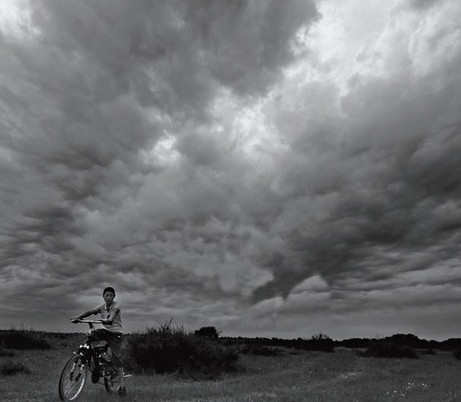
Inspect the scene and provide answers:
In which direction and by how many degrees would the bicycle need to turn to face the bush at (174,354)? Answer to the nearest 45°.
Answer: approximately 180°

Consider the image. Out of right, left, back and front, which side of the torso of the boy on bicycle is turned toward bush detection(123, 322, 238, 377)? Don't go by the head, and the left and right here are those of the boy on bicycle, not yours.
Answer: back

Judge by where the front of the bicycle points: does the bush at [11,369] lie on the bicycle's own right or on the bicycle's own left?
on the bicycle's own right

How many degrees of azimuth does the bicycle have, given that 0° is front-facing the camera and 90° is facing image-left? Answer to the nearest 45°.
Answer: approximately 45°

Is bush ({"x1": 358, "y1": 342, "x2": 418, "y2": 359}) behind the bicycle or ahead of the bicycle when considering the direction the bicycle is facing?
behind

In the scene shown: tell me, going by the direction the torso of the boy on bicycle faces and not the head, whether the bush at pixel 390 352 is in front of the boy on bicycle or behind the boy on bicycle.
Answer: behind

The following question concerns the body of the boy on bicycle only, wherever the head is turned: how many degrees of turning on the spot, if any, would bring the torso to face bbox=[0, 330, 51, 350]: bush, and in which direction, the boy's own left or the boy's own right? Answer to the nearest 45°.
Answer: approximately 135° to the boy's own right

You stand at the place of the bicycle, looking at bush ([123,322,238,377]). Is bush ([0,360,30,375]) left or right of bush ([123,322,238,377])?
left
